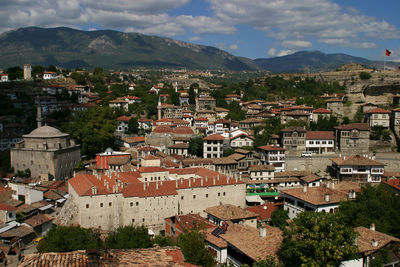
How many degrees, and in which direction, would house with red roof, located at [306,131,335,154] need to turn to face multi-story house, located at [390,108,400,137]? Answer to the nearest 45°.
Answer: approximately 135° to its left

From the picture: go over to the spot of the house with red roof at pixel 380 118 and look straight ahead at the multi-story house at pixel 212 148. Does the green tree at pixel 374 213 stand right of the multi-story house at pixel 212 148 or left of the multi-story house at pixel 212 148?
left

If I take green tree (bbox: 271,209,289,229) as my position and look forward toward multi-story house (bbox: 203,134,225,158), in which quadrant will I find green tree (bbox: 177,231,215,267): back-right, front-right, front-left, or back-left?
back-left

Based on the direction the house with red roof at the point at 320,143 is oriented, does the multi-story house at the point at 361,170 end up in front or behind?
in front

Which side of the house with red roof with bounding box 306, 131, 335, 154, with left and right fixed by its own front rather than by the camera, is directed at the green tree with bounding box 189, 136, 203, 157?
right

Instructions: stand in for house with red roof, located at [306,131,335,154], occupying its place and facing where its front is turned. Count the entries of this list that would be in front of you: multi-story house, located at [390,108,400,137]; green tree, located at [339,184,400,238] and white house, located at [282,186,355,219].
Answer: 2

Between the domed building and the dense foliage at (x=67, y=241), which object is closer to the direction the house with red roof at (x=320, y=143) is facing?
the dense foliage

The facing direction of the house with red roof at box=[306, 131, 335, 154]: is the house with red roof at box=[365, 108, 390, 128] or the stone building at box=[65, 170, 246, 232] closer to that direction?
the stone building

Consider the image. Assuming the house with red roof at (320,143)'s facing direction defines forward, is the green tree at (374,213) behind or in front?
in front

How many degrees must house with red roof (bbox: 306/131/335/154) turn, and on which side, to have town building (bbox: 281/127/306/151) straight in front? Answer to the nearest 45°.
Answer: approximately 45° to its right

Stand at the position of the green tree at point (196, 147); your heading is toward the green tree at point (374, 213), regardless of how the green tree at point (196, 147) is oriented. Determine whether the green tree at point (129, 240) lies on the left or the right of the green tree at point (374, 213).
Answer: right

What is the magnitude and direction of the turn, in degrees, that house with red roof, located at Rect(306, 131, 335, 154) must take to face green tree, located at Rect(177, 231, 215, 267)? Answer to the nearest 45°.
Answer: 0° — it already faces it

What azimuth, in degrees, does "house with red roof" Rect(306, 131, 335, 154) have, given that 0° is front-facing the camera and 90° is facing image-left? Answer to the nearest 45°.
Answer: approximately 0°

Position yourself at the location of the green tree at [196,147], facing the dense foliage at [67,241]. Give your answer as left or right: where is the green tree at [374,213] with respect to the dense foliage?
left

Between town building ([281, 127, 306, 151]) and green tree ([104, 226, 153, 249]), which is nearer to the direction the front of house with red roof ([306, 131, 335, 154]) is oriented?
the green tree
